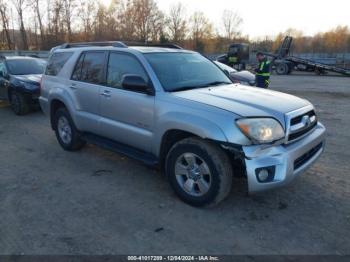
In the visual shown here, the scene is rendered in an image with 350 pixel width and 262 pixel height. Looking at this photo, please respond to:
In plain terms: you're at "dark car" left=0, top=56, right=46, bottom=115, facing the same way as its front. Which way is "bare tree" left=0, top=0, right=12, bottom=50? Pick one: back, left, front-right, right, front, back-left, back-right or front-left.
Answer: back-left

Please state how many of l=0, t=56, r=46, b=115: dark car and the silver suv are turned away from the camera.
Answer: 0

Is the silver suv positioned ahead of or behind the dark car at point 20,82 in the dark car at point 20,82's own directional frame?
ahead

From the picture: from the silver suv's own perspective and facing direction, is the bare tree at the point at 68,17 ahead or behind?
behind

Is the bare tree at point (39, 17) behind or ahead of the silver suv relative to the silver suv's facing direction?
behind

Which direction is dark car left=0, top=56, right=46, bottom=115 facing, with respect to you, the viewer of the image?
facing the viewer and to the right of the viewer

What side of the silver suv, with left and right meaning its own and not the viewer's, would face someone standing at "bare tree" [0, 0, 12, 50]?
back

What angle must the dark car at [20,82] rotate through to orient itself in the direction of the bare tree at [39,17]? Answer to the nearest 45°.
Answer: approximately 135° to its left

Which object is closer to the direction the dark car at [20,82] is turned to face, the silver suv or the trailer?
the silver suv

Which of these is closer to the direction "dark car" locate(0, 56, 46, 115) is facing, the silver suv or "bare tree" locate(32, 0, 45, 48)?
the silver suv

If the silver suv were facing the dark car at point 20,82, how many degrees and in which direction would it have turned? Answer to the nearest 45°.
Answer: approximately 180°

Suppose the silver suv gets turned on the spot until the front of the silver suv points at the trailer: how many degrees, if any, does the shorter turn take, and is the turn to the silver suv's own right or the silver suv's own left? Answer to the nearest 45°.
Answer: approximately 135° to the silver suv's own left

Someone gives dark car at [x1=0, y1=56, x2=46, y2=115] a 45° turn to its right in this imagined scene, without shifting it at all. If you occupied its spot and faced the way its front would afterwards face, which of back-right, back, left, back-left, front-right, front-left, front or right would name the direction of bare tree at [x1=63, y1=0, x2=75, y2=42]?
back
